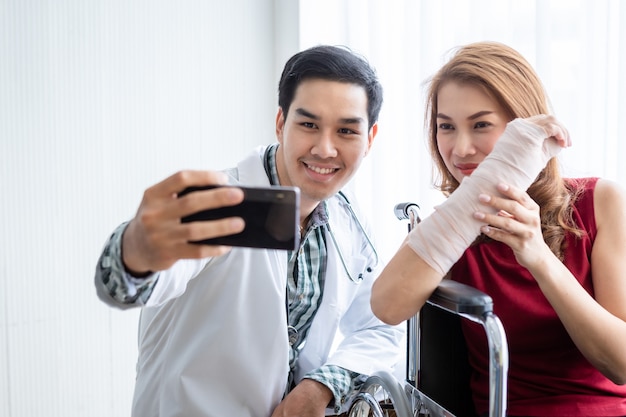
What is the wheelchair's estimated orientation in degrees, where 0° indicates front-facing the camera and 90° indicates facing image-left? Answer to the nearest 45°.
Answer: approximately 315°

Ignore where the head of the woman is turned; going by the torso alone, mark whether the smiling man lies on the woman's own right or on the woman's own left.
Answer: on the woman's own right

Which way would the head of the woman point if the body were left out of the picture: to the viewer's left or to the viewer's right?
to the viewer's left
